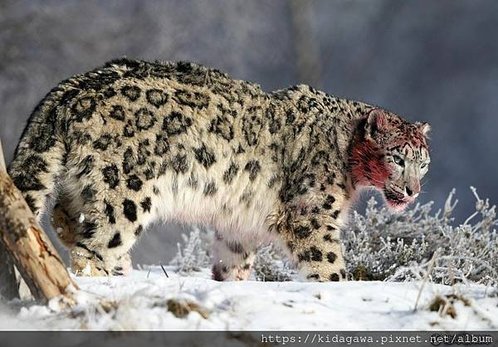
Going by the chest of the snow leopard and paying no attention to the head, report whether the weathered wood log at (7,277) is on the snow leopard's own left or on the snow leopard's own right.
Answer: on the snow leopard's own right

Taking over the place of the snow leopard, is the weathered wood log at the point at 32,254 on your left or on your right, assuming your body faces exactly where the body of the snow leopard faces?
on your right

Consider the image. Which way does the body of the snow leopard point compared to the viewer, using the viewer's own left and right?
facing to the right of the viewer
